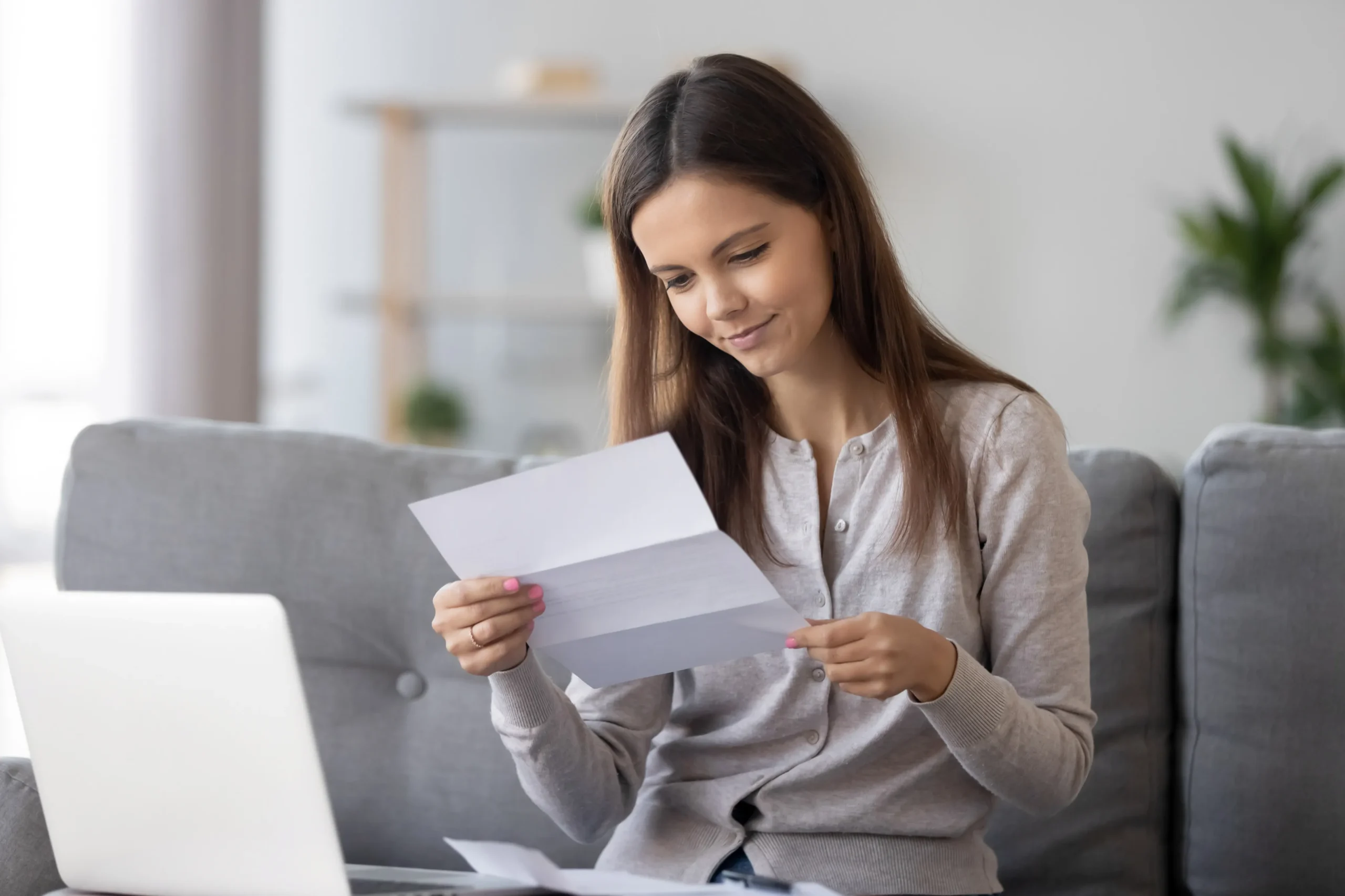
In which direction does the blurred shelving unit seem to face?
toward the camera

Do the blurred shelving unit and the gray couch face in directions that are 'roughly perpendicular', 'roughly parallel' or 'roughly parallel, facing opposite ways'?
roughly parallel

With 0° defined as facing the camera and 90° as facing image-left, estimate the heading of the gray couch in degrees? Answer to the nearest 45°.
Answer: approximately 0°

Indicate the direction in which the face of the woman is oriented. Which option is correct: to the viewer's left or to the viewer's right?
to the viewer's left

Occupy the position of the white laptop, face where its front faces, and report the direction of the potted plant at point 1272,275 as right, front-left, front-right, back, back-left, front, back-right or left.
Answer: front

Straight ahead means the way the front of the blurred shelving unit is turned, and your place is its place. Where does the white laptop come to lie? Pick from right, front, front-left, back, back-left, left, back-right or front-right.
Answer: front

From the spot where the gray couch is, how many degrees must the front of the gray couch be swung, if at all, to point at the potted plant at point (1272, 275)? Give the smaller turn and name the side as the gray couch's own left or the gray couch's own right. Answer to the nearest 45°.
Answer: approximately 135° to the gray couch's own left

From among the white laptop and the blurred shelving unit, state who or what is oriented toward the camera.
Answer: the blurred shelving unit

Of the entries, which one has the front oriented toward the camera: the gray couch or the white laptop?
the gray couch

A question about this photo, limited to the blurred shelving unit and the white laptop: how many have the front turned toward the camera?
1

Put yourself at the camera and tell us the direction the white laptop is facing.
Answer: facing away from the viewer and to the right of the viewer

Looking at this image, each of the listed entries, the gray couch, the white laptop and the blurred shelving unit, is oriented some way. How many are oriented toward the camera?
2

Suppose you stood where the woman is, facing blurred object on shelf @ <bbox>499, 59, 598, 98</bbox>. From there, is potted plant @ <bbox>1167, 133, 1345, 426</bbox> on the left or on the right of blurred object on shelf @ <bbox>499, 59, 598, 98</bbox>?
right
